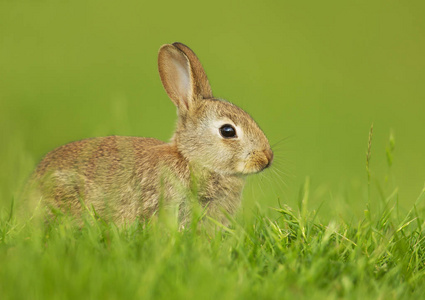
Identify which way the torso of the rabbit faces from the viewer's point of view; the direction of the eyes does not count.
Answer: to the viewer's right
